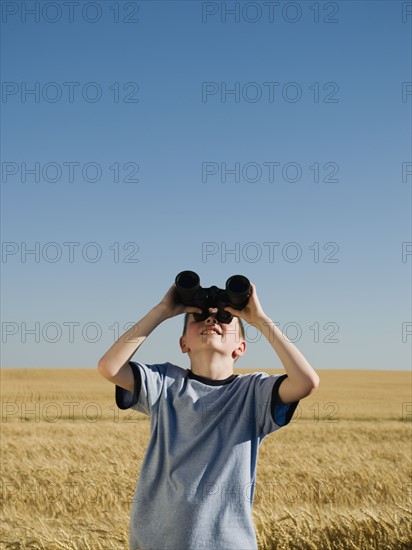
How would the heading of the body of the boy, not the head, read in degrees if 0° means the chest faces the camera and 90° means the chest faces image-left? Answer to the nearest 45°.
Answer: approximately 0°
